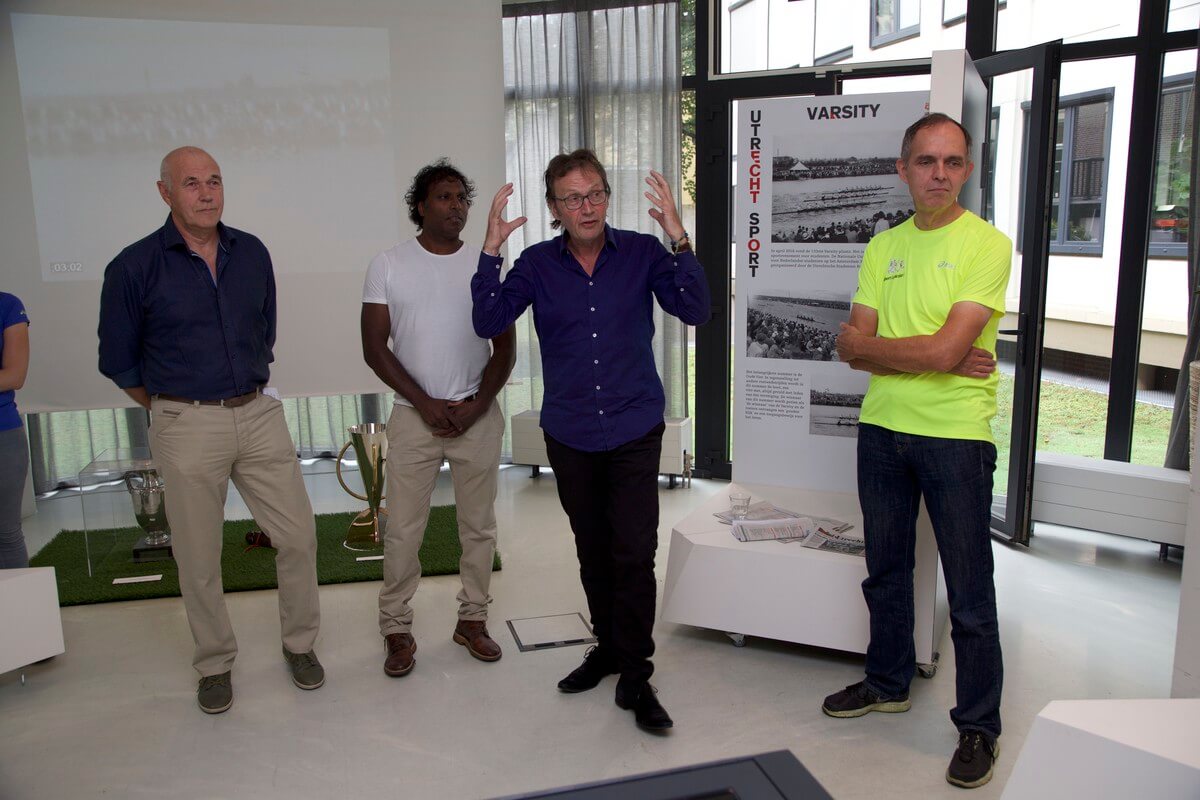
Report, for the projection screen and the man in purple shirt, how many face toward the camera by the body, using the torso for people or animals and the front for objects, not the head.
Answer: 2

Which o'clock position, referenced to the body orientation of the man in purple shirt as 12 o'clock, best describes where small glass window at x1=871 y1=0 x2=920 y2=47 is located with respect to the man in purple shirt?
The small glass window is roughly at 7 o'clock from the man in purple shirt.

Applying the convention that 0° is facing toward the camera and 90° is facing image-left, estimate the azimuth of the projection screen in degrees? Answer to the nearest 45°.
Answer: approximately 0°

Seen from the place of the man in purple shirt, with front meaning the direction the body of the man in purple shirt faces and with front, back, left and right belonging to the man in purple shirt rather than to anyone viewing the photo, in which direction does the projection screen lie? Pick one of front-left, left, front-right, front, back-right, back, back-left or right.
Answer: back-right

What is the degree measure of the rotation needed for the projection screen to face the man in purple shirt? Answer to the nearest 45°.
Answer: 0° — it already faces them

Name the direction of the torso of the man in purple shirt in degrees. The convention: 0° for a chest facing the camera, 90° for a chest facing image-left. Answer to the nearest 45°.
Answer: approximately 0°

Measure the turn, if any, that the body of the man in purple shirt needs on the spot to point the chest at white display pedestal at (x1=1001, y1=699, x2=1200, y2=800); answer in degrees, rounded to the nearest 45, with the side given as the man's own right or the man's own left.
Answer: approximately 45° to the man's own left

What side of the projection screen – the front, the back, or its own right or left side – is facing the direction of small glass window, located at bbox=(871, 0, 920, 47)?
left

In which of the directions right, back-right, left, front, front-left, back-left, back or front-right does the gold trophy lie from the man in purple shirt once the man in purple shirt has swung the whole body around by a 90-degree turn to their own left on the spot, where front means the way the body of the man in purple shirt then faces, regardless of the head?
back-left

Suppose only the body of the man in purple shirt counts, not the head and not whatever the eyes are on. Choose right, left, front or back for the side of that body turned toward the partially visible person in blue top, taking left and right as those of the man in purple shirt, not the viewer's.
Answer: right
